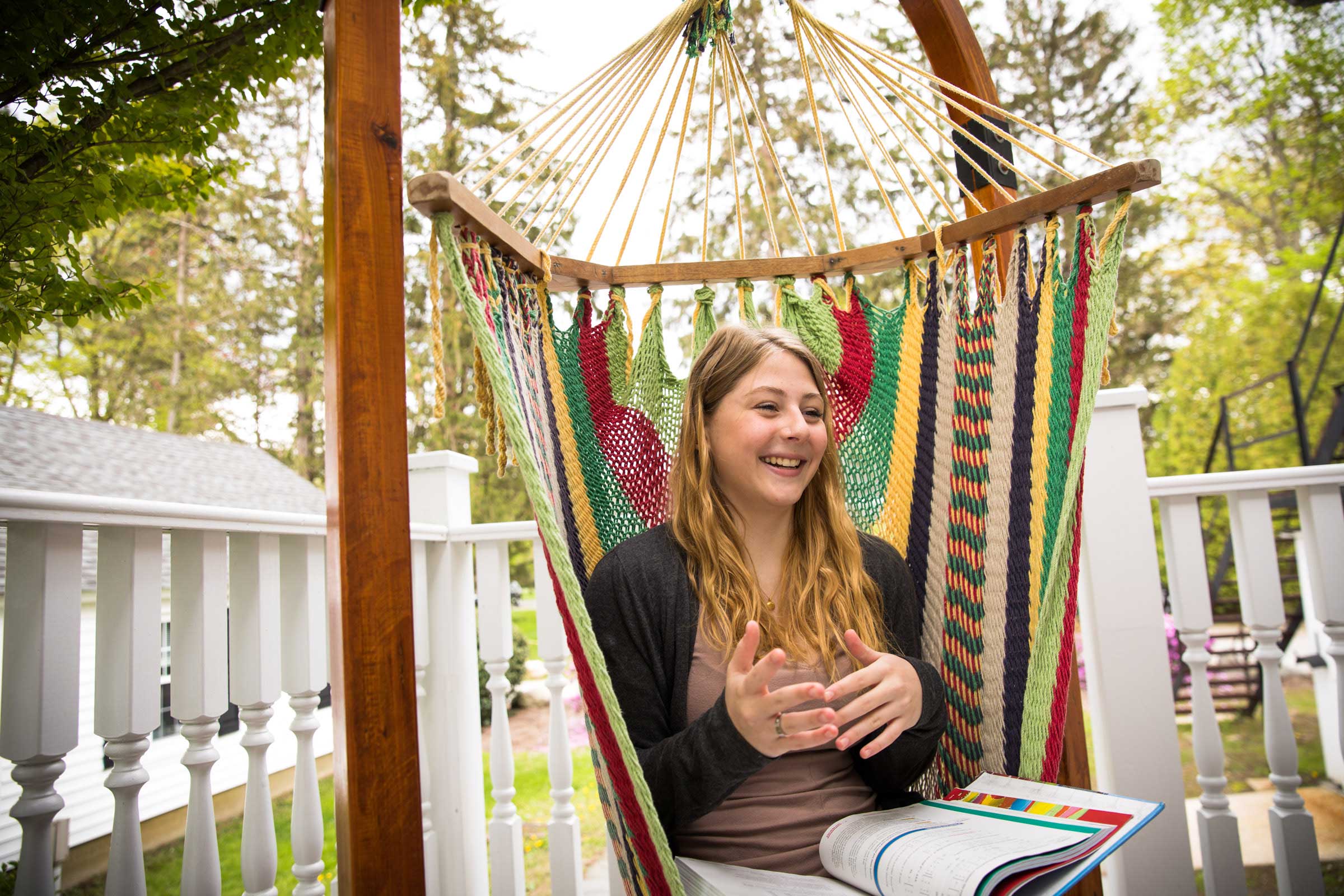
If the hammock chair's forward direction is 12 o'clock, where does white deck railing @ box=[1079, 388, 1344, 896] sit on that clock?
The white deck railing is roughly at 8 o'clock from the hammock chair.

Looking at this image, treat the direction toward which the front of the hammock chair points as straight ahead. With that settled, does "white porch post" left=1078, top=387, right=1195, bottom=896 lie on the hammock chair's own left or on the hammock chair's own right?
on the hammock chair's own left

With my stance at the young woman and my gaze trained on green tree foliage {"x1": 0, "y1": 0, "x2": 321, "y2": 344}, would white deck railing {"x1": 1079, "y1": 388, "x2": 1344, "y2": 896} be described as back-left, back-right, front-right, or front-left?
back-right

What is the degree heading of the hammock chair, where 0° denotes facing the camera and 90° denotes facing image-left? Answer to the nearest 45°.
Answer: approximately 0°

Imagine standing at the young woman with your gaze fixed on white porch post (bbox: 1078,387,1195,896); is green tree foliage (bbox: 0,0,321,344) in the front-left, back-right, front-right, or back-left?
back-left

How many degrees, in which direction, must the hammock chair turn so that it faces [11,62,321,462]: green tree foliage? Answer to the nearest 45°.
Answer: approximately 135° to its right

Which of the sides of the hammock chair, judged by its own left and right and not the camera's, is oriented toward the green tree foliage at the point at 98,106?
right

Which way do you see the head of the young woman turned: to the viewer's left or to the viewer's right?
to the viewer's right

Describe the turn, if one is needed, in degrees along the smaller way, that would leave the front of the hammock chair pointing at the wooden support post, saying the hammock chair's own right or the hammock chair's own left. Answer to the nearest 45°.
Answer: approximately 45° to the hammock chair's own right
